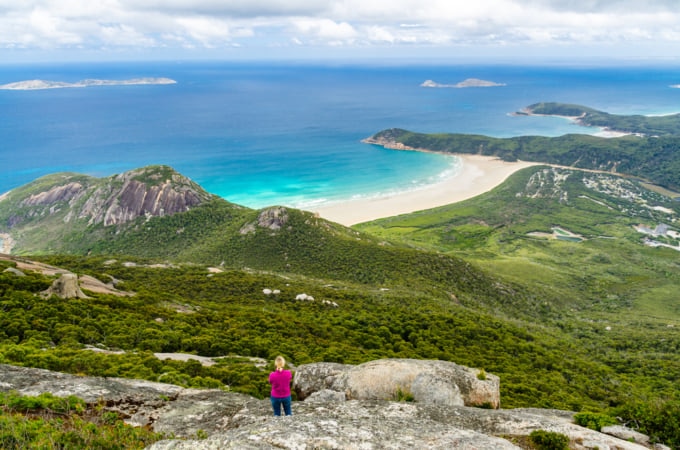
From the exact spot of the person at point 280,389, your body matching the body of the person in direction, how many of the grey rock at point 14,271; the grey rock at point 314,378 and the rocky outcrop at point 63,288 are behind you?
0

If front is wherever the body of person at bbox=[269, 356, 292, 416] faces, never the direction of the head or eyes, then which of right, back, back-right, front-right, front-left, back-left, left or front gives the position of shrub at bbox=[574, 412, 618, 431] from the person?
right

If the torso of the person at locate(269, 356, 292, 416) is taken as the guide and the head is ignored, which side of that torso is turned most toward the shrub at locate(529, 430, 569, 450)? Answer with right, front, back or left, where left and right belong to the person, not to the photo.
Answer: right

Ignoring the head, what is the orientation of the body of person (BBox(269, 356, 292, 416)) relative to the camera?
away from the camera

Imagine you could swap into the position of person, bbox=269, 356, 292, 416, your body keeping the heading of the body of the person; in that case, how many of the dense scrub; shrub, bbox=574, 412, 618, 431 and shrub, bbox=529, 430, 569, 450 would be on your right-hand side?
2

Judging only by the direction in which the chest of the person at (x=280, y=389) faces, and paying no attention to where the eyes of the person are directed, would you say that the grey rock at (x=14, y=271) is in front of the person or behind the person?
in front

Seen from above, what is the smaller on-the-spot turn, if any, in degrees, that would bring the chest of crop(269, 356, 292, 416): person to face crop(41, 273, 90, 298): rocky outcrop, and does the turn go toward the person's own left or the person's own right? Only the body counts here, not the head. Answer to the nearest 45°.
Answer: approximately 45° to the person's own left

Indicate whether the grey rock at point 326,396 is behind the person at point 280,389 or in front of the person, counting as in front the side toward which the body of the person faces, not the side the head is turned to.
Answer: in front

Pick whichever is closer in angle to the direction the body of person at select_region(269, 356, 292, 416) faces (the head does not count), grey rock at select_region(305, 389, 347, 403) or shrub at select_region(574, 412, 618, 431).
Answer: the grey rock
